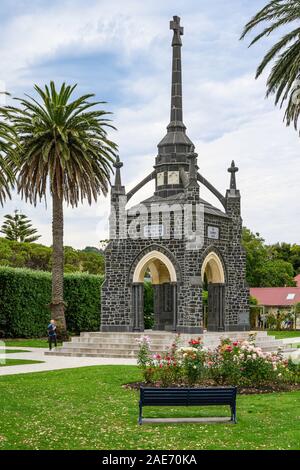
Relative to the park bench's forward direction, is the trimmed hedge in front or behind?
in front

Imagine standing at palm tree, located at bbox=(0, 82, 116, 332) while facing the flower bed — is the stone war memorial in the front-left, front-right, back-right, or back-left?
front-left

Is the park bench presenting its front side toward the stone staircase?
yes

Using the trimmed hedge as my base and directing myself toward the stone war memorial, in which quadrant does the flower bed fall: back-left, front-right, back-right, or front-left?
front-right

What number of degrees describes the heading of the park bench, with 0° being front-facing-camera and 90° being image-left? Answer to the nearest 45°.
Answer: approximately 180°

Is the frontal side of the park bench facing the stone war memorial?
yes

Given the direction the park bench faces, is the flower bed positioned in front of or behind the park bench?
in front
